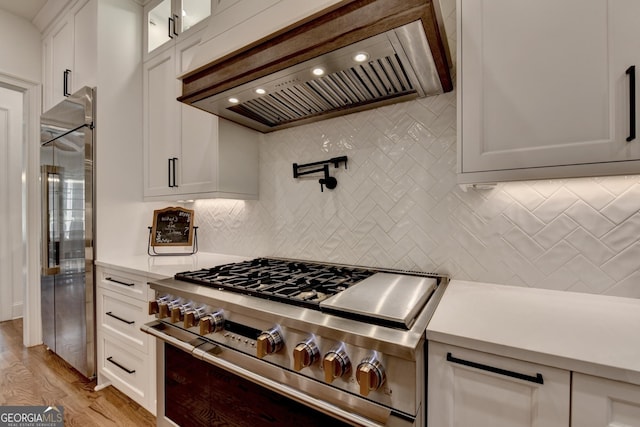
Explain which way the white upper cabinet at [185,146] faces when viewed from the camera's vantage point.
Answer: facing the viewer and to the left of the viewer

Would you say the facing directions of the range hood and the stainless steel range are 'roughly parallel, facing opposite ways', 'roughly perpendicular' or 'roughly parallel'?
roughly parallel

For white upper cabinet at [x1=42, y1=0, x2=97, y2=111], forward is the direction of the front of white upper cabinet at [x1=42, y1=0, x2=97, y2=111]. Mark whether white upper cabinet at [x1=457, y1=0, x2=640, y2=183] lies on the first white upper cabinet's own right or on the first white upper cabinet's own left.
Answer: on the first white upper cabinet's own left

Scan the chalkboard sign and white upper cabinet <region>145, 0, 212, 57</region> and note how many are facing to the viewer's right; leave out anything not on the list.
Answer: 0

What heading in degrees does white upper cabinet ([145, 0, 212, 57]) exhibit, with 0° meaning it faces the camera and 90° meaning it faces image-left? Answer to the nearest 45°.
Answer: approximately 45°

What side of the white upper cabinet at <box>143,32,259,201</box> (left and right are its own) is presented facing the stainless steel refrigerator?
right

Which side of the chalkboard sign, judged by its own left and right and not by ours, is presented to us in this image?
front

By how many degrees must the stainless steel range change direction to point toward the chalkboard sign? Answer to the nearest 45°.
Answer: approximately 90° to its right

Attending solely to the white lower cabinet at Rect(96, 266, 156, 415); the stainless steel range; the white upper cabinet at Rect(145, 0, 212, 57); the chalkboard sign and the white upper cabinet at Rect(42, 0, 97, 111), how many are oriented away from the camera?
0

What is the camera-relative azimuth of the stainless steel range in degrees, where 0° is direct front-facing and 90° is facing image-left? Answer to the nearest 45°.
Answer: approximately 45°

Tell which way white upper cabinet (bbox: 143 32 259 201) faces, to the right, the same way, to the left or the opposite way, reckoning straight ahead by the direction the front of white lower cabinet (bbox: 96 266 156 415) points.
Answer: the same way

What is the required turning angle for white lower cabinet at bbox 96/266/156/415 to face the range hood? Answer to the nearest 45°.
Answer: approximately 90° to its left
